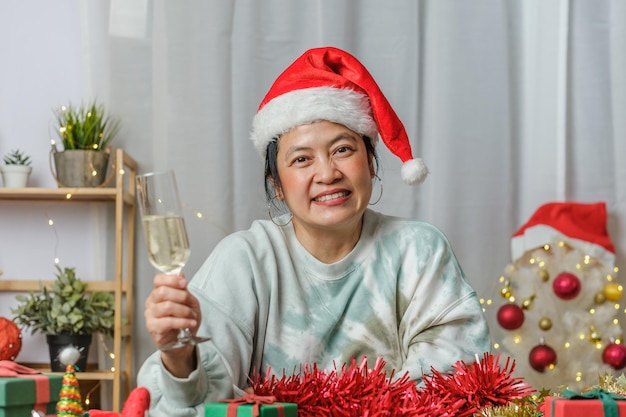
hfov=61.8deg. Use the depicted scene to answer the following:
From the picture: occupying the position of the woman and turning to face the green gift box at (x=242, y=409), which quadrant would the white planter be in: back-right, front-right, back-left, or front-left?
back-right

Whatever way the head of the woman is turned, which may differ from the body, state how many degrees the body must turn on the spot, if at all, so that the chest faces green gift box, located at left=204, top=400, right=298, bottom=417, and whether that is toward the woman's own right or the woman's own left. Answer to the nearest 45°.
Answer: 0° — they already face it

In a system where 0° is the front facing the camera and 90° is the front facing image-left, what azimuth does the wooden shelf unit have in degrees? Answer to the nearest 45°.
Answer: approximately 0°

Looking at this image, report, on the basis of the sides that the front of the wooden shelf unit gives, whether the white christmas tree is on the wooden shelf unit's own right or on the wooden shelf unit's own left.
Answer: on the wooden shelf unit's own left

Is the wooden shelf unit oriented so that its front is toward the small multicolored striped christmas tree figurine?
yes

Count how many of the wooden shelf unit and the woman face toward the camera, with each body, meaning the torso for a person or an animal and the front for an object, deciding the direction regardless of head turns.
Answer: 2

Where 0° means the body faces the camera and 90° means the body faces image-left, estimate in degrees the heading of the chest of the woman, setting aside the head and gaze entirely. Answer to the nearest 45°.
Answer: approximately 0°

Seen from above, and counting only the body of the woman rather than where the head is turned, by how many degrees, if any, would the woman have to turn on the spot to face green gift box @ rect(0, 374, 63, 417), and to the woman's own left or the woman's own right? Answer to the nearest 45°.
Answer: approximately 45° to the woman's own right
